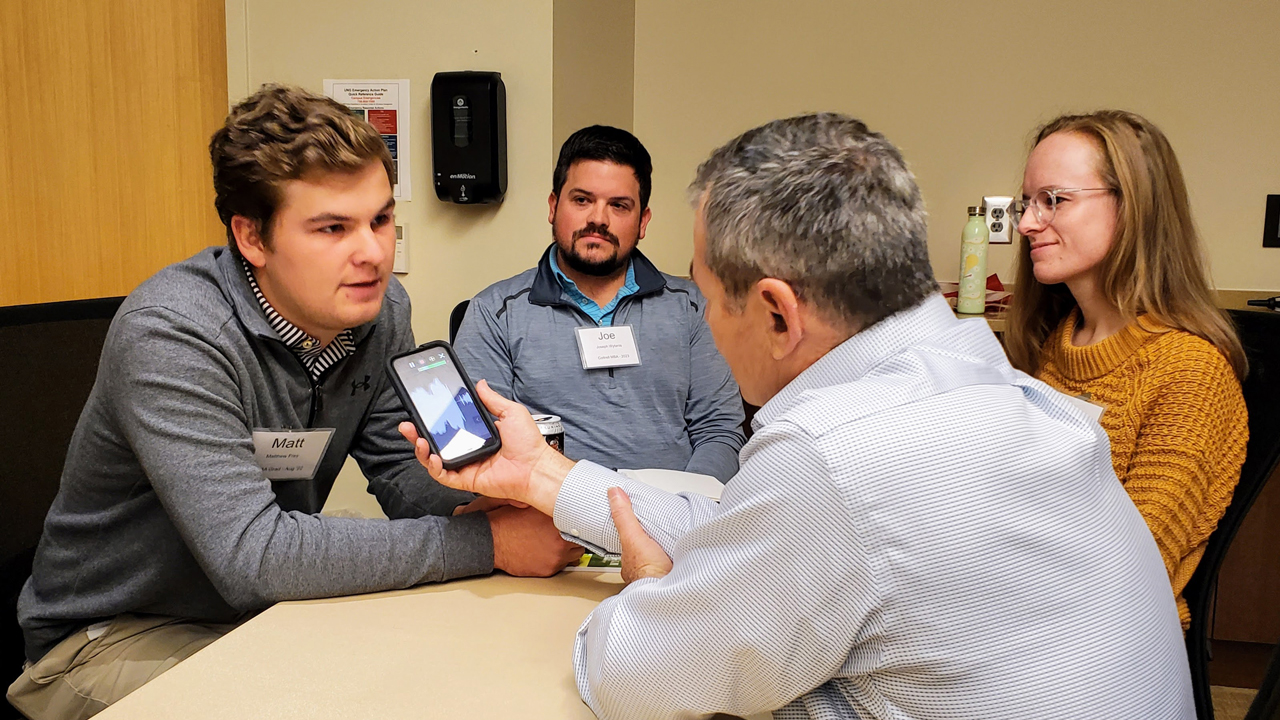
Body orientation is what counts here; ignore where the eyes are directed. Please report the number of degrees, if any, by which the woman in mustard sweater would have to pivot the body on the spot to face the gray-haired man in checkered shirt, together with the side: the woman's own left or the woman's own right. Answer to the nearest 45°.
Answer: approximately 45° to the woman's own left

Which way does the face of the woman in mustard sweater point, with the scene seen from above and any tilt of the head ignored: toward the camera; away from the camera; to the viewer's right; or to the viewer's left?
to the viewer's left

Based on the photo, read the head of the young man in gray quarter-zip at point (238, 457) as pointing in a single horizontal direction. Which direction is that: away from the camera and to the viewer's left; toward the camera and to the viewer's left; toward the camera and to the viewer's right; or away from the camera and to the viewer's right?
toward the camera and to the viewer's right

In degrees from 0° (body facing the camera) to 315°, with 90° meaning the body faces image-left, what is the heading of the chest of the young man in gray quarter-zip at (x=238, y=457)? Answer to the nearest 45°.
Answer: approximately 315°

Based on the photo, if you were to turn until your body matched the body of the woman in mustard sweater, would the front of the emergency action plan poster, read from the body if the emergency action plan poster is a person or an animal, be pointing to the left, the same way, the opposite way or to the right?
to the left

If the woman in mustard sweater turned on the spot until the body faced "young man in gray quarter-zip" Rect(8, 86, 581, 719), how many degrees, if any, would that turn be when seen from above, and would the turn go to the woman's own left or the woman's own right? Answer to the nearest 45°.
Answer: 0° — they already face them

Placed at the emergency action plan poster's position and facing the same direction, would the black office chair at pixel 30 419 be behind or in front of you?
in front

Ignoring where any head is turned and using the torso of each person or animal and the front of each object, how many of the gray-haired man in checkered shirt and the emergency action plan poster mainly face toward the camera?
1

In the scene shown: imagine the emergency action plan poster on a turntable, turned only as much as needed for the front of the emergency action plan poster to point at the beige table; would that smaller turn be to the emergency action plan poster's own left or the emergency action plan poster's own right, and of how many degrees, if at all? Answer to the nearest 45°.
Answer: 0° — it already faces it

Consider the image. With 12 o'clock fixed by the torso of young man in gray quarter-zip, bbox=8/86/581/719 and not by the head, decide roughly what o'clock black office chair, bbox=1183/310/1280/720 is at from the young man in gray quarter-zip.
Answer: The black office chair is roughly at 11 o'clock from the young man in gray quarter-zip.

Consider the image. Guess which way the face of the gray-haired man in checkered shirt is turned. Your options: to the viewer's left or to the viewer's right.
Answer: to the viewer's left

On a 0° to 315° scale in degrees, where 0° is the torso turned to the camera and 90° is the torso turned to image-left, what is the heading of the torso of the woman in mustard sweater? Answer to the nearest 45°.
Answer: approximately 45°

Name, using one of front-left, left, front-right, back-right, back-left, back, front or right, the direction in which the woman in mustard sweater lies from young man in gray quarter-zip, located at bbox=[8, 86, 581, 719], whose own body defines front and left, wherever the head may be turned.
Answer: front-left
